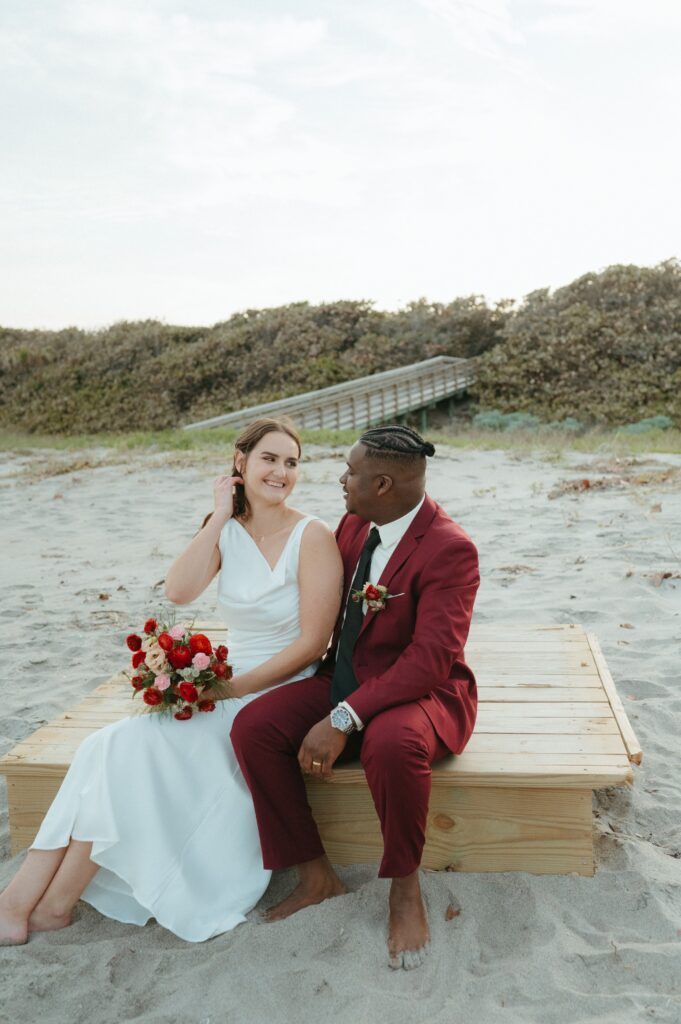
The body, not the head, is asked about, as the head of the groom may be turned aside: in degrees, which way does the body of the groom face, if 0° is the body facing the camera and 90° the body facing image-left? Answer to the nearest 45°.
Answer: approximately 45°

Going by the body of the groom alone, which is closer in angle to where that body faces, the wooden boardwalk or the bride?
the bride

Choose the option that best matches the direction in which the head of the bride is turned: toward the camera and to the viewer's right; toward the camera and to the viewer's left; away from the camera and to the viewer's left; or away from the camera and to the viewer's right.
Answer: toward the camera and to the viewer's right

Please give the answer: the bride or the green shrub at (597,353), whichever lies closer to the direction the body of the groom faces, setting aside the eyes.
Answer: the bride

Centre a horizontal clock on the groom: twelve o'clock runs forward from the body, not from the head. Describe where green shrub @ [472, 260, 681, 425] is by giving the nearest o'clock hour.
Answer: The green shrub is roughly at 5 o'clock from the groom.

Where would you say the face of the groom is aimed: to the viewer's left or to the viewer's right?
to the viewer's left

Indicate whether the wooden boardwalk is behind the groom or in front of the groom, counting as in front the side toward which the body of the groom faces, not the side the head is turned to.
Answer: behind
